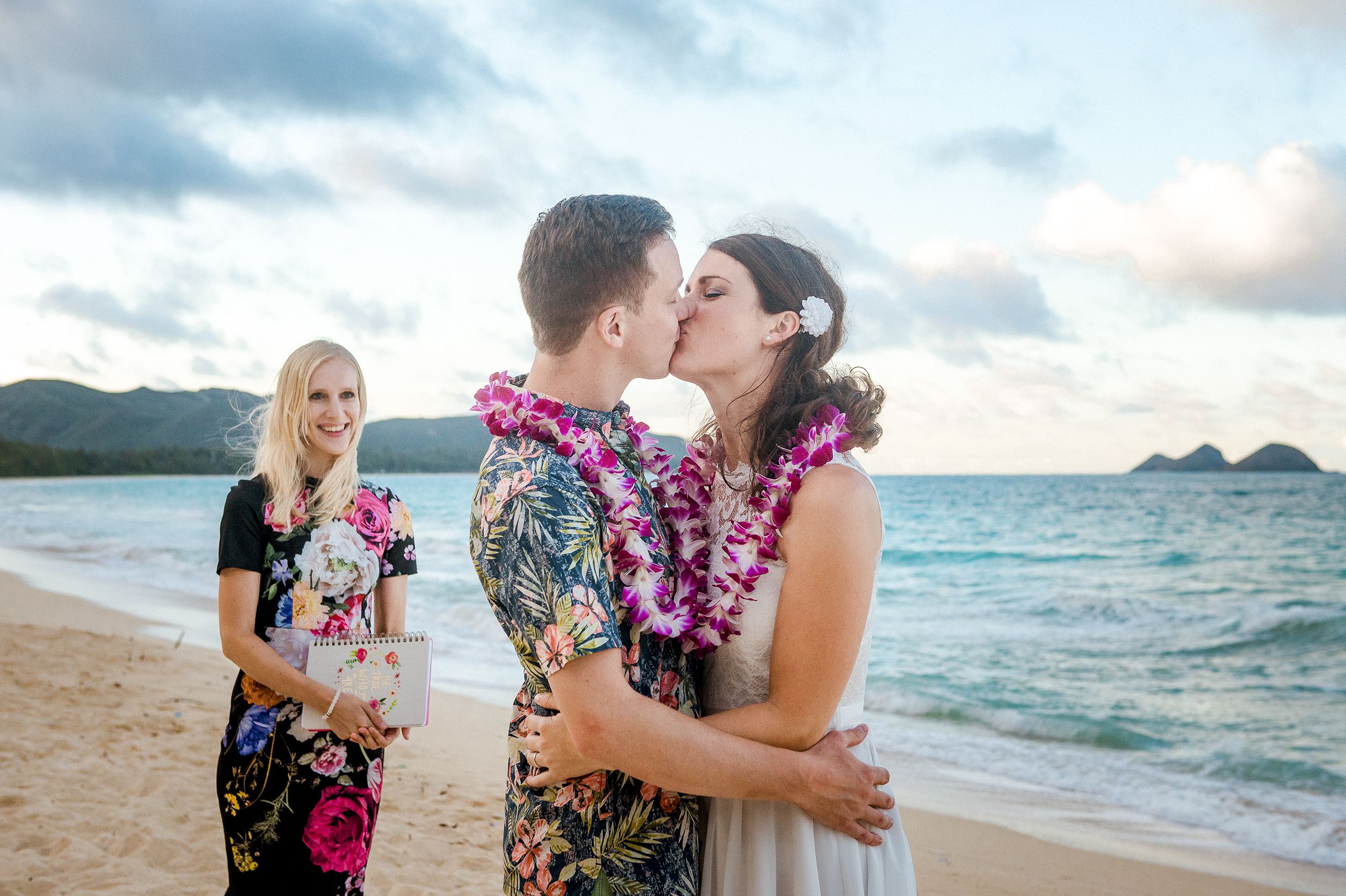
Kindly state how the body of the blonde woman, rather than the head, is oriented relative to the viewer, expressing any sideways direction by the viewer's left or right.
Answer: facing the viewer and to the right of the viewer

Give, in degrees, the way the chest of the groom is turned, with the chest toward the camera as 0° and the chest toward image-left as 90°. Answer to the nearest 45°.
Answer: approximately 270°

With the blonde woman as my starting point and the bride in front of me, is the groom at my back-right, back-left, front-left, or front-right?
front-right

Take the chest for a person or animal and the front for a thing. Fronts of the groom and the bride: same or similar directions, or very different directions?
very different directions

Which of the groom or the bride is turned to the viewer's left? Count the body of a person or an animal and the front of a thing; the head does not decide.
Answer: the bride

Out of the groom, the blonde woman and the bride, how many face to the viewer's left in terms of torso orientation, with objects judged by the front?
1

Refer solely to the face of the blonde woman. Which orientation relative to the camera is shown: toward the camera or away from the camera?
toward the camera

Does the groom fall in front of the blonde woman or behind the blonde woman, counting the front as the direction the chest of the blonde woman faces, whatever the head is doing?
in front

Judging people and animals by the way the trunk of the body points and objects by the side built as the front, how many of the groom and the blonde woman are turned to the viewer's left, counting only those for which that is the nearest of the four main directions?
0

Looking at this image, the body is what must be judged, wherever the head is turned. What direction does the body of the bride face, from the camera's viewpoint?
to the viewer's left

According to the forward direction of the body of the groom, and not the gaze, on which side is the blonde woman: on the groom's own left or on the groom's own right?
on the groom's own left

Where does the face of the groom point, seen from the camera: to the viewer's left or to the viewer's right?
to the viewer's right
